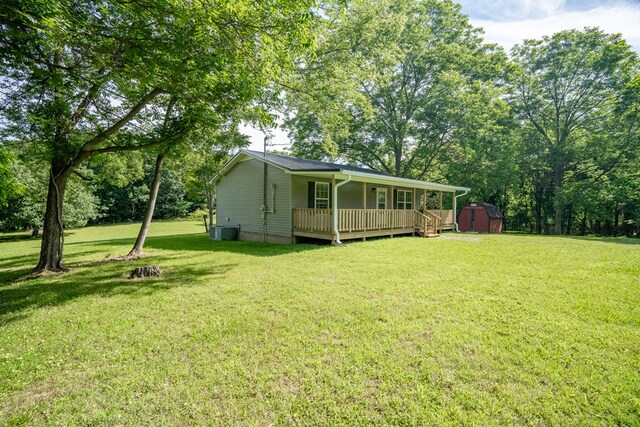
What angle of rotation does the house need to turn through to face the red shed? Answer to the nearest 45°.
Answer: approximately 90° to its left

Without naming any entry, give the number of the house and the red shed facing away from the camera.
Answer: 0

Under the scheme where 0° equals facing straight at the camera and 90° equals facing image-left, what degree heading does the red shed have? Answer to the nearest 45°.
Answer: approximately 45°

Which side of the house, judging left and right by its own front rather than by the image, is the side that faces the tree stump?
right

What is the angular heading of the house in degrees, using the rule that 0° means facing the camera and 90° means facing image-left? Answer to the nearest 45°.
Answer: approximately 315°

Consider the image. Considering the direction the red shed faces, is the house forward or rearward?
forward

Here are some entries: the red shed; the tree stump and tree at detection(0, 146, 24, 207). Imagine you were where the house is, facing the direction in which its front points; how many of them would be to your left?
1

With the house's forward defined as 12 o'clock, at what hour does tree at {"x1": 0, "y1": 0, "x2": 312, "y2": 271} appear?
The tree is roughly at 2 o'clock from the house.

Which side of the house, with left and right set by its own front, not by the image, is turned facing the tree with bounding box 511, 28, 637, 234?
left

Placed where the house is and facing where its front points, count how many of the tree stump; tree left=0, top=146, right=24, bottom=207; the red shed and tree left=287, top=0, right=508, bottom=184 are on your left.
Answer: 2
